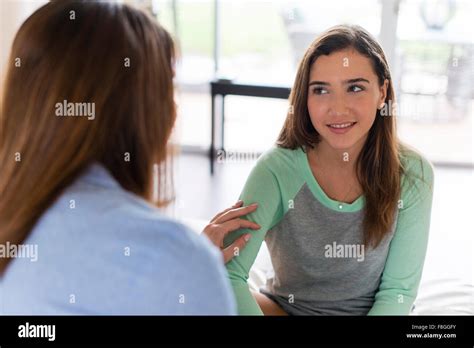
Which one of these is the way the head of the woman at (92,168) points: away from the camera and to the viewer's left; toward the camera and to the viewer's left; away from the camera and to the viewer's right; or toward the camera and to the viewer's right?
away from the camera and to the viewer's right

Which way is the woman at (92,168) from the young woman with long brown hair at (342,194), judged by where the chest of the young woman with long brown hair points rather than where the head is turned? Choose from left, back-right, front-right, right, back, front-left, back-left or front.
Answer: front-right

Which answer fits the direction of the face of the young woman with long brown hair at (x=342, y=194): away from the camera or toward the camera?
toward the camera

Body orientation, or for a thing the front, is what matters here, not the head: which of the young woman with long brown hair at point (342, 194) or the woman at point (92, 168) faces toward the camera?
the young woman with long brown hair

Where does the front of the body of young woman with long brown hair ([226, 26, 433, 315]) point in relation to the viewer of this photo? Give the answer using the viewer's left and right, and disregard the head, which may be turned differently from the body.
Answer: facing the viewer

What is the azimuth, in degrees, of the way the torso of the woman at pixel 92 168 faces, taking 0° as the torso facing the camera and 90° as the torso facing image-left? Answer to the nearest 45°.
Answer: approximately 225°

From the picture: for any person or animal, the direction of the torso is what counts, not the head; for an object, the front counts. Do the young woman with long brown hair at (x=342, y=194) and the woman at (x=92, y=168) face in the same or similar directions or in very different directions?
very different directions

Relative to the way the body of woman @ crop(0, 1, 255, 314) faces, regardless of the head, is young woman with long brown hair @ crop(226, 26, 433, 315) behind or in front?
in front

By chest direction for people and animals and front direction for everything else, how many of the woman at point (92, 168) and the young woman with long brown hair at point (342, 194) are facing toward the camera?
1
